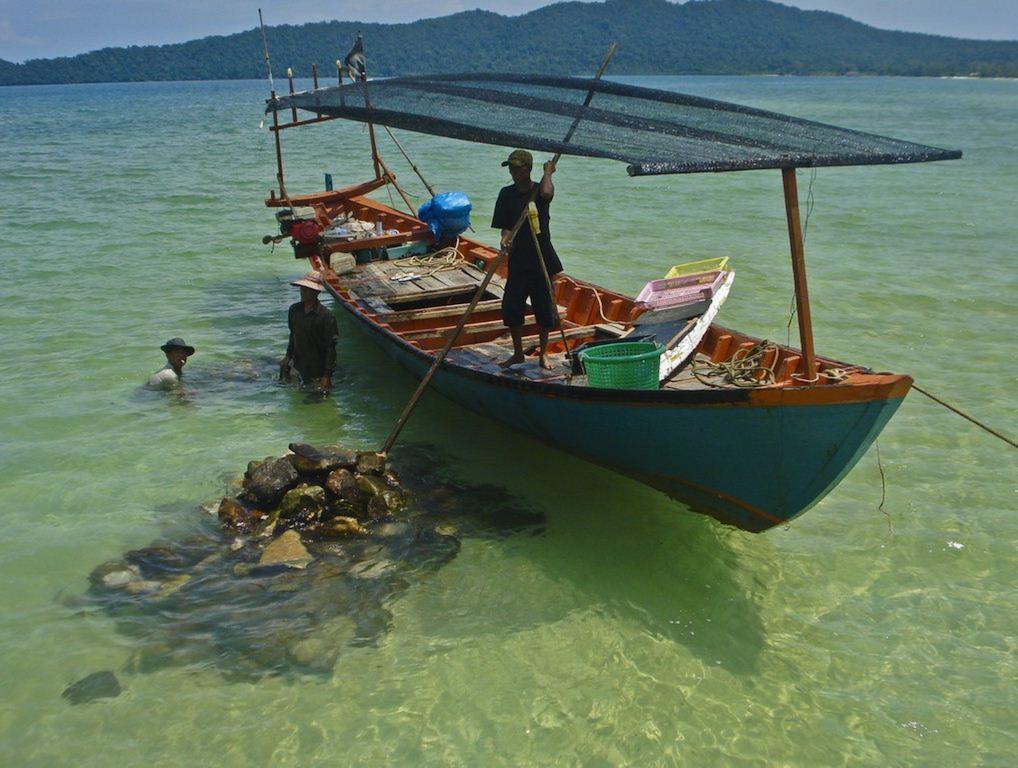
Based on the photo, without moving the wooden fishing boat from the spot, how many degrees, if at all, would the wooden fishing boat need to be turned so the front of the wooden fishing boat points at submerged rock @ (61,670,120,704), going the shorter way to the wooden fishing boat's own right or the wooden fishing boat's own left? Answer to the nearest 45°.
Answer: approximately 90° to the wooden fishing boat's own right

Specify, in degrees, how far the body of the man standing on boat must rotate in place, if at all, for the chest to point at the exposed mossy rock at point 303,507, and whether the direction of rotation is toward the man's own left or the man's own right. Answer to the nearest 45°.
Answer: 0° — they already face it

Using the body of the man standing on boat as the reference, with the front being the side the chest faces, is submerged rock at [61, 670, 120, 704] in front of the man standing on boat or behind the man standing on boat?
in front

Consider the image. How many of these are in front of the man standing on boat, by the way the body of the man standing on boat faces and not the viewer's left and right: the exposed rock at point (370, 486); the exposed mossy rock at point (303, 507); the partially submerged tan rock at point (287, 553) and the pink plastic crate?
3

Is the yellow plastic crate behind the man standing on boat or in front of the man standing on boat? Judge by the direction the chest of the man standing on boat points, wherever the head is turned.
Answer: behind

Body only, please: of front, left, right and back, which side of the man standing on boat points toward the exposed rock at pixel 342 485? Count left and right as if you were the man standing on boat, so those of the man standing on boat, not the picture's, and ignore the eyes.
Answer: front

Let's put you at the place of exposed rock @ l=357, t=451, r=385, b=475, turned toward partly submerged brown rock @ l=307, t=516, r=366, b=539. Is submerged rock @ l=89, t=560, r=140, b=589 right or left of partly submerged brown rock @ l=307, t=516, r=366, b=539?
right

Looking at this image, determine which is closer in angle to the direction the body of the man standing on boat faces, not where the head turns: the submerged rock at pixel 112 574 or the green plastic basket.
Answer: the submerged rock

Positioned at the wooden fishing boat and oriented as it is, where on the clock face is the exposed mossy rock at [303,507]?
The exposed mossy rock is roughly at 4 o'clock from the wooden fishing boat.

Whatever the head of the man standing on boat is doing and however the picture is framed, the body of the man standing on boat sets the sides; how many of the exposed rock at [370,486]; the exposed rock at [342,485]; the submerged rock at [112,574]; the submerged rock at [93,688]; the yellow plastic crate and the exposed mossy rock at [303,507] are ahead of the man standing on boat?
5

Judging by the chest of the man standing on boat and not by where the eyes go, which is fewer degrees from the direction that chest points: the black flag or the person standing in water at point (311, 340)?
the person standing in water

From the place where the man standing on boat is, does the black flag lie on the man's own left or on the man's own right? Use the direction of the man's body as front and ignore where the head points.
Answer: on the man's own right

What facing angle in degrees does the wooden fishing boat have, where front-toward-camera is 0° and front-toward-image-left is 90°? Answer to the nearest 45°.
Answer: approximately 315°
